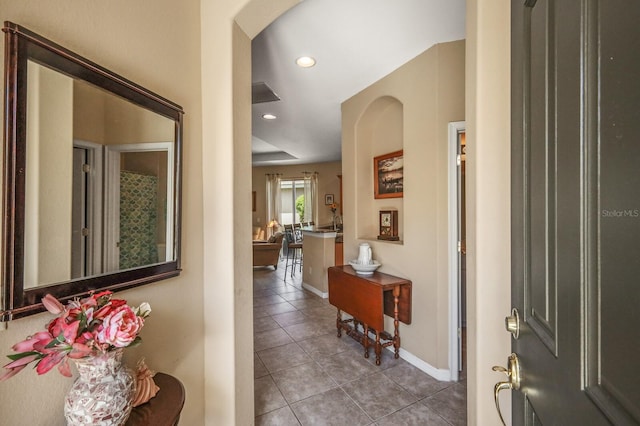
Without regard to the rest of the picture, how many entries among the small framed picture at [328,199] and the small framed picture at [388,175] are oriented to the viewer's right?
0

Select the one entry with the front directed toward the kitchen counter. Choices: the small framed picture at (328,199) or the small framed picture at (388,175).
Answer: the small framed picture at (328,199)

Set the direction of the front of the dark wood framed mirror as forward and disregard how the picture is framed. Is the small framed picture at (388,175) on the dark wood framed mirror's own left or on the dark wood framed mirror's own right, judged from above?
on the dark wood framed mirror's own left

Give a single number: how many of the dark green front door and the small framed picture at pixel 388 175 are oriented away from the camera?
0

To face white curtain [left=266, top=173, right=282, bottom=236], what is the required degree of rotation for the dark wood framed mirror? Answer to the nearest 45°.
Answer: approximately 90° to its left

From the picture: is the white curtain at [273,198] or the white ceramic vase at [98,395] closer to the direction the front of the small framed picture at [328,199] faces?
the white ceramic vase

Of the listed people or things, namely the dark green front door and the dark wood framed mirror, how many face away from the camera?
0

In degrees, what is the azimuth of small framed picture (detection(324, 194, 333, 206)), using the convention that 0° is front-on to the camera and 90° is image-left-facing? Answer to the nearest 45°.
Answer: approximately 0°

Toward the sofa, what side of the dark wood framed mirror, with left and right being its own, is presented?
left

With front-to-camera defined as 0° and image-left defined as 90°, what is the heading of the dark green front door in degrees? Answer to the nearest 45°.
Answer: approximately 45°

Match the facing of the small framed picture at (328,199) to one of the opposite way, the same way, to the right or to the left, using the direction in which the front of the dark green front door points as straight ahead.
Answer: to the left

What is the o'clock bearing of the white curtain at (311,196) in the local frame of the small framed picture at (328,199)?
The white curtain is roughly at 3 o'clock from the small framed picture.

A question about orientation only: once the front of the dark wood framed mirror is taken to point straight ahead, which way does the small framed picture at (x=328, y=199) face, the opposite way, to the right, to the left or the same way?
to the right
